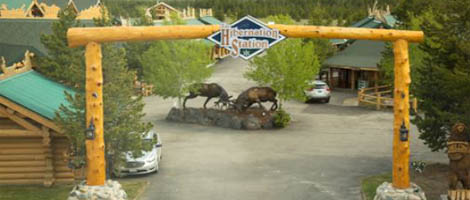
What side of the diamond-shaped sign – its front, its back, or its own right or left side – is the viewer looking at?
front

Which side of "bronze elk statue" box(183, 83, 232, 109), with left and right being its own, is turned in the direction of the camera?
right

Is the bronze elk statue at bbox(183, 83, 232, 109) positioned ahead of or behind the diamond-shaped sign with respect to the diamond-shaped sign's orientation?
behind

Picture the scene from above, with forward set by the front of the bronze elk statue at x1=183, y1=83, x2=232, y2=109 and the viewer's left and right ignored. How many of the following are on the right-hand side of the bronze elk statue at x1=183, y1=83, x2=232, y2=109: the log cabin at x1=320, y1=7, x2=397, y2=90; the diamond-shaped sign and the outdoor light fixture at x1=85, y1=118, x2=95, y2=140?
2

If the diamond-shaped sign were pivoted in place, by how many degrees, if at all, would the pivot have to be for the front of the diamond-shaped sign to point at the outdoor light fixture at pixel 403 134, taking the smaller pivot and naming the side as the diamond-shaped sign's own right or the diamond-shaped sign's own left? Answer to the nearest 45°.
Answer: approximately 90° to the diamond-shaped sign's own left

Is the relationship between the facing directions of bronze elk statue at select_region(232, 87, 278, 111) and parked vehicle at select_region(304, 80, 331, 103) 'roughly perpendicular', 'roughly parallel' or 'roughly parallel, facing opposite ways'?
roughly perpendicular

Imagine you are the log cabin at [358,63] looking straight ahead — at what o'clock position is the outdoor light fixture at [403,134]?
The outdoor light fixture is roughly at 12 o'clock from the log cabin.

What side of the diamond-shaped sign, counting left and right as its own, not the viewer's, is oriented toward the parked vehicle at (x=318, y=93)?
back

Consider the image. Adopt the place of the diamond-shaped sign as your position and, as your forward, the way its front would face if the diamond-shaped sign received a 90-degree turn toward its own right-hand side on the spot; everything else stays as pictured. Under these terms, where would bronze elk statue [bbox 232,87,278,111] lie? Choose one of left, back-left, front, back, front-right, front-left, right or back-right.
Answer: right

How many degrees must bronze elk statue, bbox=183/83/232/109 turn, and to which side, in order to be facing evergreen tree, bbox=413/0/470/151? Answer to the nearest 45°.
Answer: approximately 45° to its right

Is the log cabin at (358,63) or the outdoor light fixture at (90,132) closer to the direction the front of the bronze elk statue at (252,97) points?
the outdoor light fixture

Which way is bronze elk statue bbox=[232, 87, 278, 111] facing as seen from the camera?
to the viewer's left
